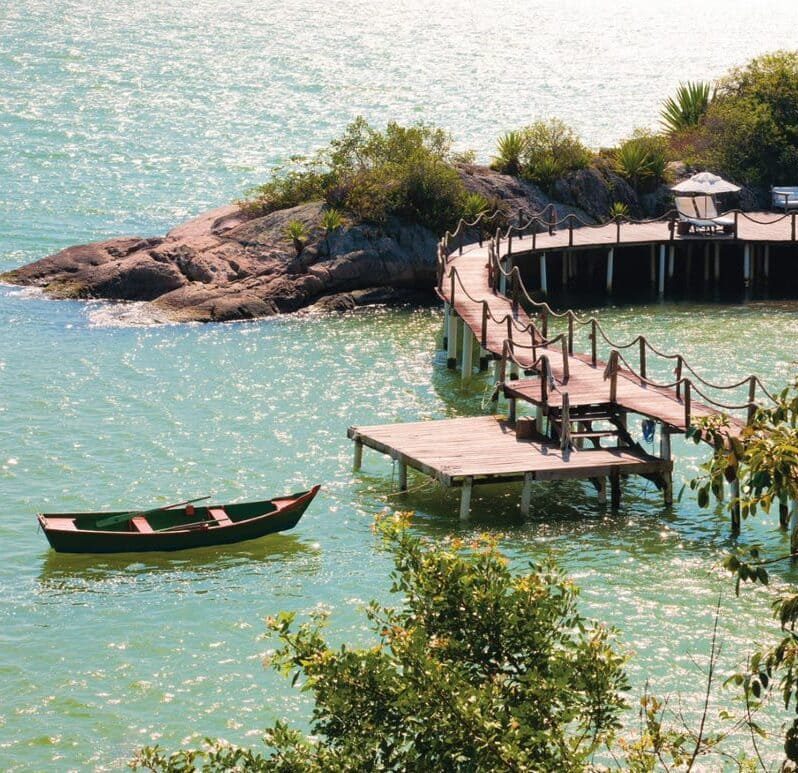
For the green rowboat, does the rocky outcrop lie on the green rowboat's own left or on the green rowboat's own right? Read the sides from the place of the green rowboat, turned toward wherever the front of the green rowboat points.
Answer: on the green rowboat's own left

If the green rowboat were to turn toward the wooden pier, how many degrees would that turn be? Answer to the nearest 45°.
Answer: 0° — it already faces it

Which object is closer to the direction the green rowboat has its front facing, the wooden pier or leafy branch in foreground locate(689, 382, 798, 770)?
the wooden pier

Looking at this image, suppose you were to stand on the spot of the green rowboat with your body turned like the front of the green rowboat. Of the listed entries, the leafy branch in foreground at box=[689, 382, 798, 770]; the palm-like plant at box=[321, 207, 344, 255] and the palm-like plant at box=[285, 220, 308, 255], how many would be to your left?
2

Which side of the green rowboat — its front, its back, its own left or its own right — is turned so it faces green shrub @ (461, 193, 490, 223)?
left

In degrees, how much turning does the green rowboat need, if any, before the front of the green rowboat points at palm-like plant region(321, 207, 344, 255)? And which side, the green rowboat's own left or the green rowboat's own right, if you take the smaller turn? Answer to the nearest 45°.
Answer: approximately 90° to the green rowboat's own left

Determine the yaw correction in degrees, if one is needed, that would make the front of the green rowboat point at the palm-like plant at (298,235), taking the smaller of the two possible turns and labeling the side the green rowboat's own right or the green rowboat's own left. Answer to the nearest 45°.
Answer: approximately 90° to the green rowboat's own left

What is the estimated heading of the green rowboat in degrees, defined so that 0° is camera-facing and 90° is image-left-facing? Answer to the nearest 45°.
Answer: approximately 270°

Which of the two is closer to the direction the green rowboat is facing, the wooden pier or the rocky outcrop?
the wooden pier

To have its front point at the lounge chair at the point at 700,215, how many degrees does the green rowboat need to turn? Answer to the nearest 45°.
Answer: approximately 45° to its left

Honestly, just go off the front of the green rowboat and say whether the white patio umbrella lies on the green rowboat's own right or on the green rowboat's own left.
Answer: on the green rowboat's own left
